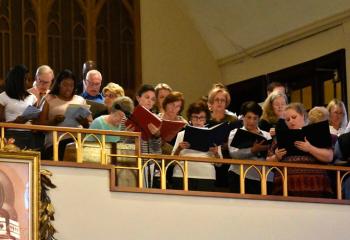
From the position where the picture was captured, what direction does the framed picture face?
facing the viewer

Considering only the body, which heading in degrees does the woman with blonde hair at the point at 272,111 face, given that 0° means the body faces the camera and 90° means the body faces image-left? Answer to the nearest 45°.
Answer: approximately 315°

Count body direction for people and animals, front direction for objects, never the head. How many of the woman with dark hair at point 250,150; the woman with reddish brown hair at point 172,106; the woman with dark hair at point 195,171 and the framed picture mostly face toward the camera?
4

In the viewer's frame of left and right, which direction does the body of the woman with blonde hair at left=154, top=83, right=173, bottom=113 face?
facing the viewer and to the left of the viewer

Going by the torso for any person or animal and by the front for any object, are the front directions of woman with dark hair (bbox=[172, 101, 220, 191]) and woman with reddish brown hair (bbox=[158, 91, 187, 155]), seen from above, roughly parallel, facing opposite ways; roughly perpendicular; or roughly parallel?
roughly parallel

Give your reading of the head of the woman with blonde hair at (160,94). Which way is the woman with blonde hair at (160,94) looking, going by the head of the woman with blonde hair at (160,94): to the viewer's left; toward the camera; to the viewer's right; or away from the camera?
toward the camera

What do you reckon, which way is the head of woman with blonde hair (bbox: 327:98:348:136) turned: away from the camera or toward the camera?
toward the camera

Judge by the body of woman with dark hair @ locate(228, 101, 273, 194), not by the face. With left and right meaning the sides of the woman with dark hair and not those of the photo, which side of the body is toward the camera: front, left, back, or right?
front

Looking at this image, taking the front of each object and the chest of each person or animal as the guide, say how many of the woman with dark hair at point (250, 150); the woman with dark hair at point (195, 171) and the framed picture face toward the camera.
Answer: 3

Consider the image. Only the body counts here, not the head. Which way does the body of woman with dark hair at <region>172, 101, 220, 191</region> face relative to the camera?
toward the camera
